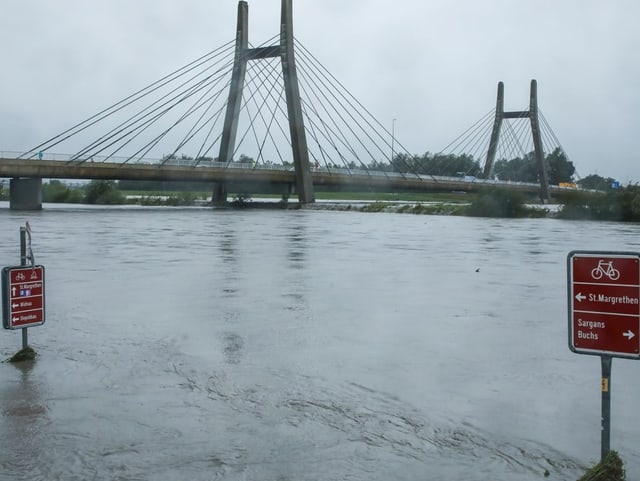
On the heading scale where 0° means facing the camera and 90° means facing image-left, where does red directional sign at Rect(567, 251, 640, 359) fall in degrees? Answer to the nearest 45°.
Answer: approximately 0°

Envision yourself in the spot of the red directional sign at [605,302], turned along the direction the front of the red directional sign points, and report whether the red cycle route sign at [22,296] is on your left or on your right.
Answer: on your right

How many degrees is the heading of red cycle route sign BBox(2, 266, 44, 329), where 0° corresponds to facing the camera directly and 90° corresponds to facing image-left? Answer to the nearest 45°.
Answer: approximately 315°
